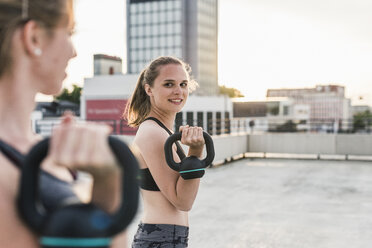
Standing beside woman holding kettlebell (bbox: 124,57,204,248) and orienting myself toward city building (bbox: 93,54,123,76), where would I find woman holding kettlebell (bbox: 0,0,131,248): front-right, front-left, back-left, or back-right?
back-left

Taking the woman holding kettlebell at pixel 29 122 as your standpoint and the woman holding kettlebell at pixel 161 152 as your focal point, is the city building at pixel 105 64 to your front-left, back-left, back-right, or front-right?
front-left

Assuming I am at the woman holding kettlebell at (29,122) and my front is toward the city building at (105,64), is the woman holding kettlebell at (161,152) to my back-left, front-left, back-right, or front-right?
front-right

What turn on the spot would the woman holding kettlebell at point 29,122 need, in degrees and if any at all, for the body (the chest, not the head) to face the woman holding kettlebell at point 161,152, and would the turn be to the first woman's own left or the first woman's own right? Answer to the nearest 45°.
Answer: approximately 90° to the first woman's own left

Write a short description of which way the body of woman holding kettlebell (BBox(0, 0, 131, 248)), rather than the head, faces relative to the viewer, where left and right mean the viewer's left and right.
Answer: facing to the right of the viewer

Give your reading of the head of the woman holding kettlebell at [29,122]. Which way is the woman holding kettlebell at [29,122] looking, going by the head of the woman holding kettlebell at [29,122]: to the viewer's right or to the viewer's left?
to the viewer's right

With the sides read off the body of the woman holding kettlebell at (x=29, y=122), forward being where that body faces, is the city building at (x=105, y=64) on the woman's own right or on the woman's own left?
on the woman's own left
